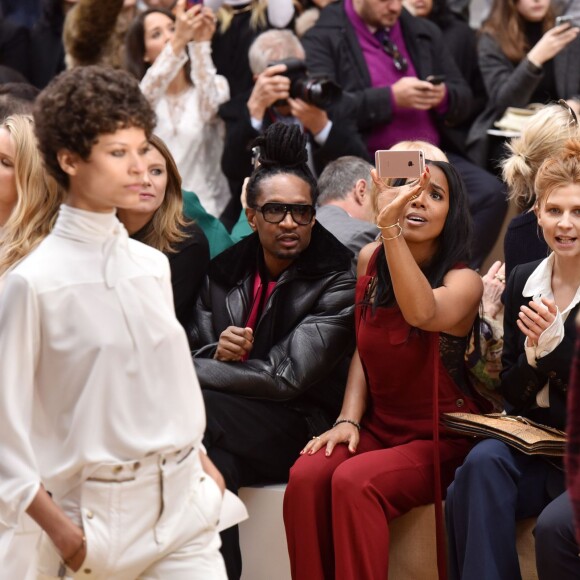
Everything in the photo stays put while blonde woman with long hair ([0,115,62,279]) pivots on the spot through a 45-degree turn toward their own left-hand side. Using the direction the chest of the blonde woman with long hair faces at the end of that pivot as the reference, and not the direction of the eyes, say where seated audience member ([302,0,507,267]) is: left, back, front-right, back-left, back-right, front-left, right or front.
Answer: back-left

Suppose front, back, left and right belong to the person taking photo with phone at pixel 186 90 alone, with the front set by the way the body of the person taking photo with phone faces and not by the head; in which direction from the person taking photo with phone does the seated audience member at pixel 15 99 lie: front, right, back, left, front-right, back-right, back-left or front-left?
right

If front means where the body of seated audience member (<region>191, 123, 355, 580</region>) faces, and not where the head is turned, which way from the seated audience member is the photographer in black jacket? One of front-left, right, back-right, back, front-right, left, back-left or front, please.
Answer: back-right

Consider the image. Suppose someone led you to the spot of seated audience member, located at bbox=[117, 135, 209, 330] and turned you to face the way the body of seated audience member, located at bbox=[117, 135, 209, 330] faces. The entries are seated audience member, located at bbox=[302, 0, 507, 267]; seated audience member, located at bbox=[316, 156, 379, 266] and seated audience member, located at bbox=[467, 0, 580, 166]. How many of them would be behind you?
3

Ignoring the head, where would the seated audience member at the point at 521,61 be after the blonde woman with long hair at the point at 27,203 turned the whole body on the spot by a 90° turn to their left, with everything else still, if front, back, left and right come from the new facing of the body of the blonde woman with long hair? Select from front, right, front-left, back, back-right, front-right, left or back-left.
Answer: left

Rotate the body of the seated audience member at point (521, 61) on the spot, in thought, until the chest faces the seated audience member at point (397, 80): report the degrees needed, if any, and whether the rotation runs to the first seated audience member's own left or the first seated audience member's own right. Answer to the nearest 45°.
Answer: approximately 90° to the first seated audience member's own right

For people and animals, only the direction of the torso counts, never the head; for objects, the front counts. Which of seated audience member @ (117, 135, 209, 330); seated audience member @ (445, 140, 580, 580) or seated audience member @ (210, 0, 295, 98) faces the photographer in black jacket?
seated audience member @ (210, 0, 295, 98)

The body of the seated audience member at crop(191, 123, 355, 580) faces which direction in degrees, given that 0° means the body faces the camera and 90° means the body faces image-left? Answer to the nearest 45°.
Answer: approximately 45°
